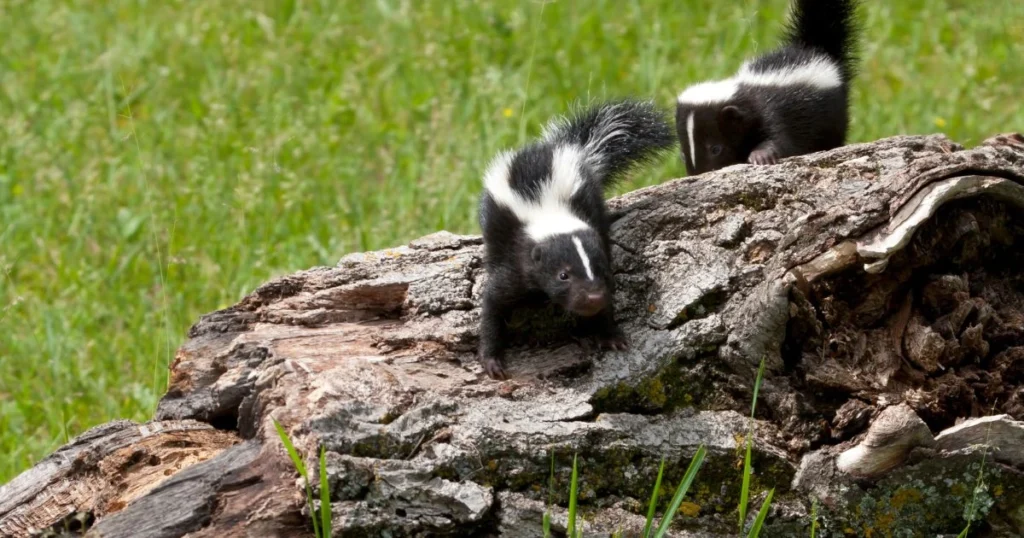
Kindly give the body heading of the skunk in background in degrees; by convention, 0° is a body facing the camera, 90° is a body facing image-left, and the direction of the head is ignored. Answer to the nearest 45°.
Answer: approximately 45°

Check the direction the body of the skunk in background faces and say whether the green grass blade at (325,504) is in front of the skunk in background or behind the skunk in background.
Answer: in front

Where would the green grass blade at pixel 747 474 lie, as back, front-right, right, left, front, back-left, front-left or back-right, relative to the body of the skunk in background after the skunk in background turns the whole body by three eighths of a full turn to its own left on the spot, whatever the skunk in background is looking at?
right

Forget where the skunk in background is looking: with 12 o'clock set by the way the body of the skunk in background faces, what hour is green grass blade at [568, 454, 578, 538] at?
The green grass blade is roughly at 11 o'clock from the skunk in background.

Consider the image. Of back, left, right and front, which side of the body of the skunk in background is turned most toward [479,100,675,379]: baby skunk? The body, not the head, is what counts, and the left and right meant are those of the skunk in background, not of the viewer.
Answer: front

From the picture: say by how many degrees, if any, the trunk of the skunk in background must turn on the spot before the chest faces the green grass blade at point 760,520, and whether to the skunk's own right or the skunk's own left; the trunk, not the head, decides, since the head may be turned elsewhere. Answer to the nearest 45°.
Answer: approximately 45° to the skunk's own left

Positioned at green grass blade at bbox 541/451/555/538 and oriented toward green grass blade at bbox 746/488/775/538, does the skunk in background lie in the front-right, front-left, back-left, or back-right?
front-left

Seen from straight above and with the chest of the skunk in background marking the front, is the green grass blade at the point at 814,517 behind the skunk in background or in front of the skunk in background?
in front
